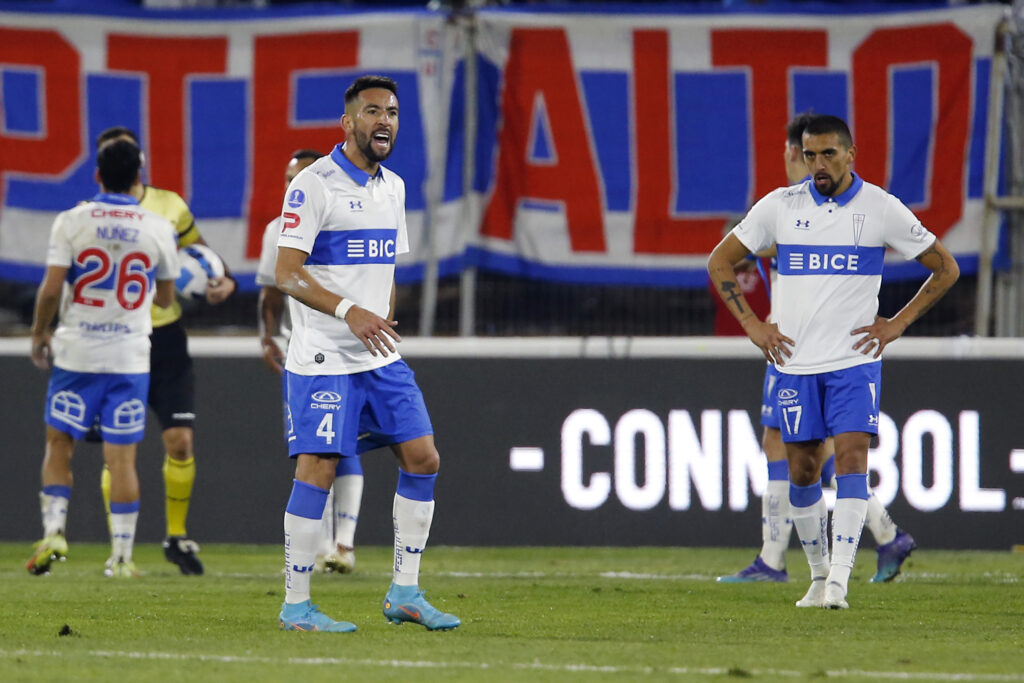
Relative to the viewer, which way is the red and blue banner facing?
toward the camera

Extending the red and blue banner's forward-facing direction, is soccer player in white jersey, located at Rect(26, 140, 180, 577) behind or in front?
in front

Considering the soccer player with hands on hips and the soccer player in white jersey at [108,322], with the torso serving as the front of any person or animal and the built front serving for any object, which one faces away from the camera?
the soccer player in white jersey

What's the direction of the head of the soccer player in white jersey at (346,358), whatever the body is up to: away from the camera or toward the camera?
toward the camera

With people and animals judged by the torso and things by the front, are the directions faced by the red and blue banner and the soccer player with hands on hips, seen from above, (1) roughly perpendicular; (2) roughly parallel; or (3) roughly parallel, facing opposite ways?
roughly parallel

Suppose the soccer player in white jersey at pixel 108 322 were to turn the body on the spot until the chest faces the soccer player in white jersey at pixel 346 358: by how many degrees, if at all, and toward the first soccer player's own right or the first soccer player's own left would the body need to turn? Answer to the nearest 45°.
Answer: approximately 180°

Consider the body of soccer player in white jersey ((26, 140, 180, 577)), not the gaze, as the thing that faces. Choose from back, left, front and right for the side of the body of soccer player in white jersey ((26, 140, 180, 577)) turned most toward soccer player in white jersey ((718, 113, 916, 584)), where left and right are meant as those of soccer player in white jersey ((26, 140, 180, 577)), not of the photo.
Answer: right

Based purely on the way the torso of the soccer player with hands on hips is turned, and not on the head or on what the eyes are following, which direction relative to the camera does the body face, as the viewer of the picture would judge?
toward the camera

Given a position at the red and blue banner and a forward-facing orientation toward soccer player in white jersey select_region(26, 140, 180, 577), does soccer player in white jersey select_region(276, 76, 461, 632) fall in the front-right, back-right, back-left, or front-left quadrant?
front-left

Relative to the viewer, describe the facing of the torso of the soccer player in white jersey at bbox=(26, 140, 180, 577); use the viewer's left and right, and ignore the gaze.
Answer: facing away from the viewer

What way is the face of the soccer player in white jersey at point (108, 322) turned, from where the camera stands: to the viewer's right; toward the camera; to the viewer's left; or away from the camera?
away from the camera

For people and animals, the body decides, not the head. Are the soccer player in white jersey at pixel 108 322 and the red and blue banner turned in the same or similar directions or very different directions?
very different directions

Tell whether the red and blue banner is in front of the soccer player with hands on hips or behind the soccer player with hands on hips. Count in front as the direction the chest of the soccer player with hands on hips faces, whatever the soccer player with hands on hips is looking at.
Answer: behind

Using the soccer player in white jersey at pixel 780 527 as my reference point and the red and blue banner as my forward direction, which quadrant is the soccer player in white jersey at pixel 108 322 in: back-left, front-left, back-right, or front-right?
front-left
